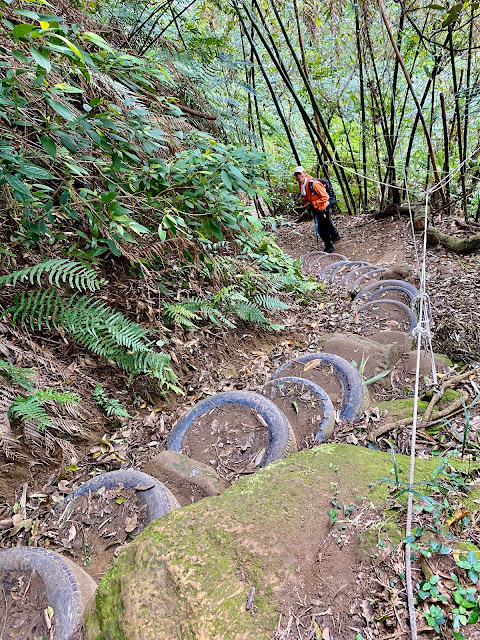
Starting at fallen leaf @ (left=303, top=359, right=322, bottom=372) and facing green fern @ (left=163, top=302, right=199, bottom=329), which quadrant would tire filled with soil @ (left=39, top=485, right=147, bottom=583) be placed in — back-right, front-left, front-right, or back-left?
front-left

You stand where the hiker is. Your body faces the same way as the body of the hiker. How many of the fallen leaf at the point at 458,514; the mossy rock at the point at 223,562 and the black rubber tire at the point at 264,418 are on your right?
0

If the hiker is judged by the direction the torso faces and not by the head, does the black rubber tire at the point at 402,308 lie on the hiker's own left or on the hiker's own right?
on the hiker's own left

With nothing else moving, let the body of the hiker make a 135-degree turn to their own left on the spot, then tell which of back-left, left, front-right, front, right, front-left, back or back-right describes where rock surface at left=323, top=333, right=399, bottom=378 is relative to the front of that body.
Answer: right

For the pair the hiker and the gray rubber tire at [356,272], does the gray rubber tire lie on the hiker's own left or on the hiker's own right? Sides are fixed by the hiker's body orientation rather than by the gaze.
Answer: on the hiker's own left

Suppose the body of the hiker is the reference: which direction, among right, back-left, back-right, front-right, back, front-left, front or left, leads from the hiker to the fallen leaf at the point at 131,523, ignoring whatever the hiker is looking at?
front-left

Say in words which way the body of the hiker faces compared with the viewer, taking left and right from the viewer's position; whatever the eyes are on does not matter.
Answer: facing the viewer and to the left of the viewer

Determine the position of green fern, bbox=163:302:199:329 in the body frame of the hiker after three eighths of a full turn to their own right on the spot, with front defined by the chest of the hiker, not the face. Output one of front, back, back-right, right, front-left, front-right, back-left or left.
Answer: back

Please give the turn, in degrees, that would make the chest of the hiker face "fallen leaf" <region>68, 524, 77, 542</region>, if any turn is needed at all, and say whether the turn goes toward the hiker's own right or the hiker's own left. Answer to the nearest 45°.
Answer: approximately 45° to the hiker's own left

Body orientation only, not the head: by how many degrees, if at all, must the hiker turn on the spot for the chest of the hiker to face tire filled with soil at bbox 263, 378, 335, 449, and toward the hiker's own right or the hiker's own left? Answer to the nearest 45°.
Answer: approximately 45° to the hiker's own left

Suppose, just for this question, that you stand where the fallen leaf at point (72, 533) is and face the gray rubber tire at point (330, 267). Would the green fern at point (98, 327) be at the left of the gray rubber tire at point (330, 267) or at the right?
left

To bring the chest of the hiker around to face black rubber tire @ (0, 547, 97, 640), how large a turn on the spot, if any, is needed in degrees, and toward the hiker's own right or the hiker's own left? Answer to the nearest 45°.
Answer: approximately 45° to the hiker's own left

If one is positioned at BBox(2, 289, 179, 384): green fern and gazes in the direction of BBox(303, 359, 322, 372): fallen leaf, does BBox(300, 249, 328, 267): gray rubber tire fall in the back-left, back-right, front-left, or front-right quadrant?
front-left

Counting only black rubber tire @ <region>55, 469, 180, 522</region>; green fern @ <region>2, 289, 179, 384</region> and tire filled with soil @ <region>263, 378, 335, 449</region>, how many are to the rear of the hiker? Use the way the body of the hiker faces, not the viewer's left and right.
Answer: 0
